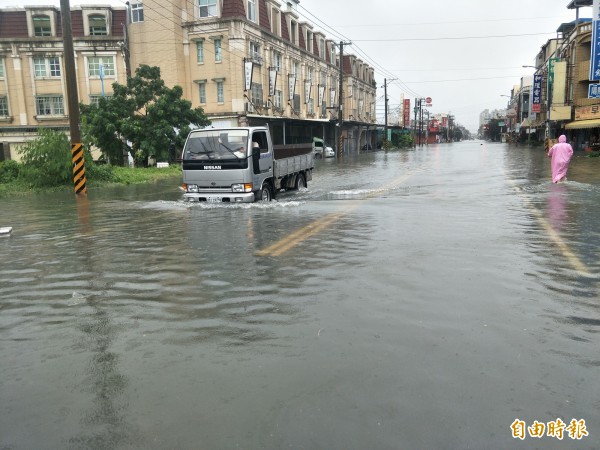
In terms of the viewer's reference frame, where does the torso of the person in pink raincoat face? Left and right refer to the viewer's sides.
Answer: facing away from the viewer

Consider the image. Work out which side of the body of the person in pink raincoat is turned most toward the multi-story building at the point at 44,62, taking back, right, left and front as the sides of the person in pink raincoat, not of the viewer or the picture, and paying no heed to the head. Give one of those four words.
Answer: left

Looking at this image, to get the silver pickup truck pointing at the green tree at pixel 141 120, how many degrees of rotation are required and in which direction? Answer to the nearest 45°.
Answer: approximately 135° to its right

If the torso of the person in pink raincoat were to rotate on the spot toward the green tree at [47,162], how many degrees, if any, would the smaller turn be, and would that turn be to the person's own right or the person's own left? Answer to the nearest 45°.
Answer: approximately 90° to the person's own left

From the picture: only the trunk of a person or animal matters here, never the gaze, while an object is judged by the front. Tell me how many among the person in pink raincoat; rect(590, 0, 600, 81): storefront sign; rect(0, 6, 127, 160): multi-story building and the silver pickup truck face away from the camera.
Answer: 1

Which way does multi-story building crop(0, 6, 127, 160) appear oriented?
toward the camera

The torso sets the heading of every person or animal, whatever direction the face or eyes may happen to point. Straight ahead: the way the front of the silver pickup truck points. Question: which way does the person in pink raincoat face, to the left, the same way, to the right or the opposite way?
the opposite way

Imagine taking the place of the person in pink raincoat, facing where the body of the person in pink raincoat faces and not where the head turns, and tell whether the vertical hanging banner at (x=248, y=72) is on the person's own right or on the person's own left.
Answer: on the person's own left

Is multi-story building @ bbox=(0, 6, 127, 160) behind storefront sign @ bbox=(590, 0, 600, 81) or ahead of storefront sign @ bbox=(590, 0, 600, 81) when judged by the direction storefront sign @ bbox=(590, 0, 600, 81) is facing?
ahead

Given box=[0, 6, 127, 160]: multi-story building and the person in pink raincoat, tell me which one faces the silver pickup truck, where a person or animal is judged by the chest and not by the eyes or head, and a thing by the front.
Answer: the multi-story building

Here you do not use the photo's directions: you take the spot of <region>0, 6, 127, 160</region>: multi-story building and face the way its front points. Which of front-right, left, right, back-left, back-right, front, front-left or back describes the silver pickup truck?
front

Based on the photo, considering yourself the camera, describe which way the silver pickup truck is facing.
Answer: facing the viewer and to the left of the viewer

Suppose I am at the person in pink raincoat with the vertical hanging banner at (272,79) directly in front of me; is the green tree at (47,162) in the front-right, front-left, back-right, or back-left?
front-left

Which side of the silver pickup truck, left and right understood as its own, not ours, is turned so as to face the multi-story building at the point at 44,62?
right
